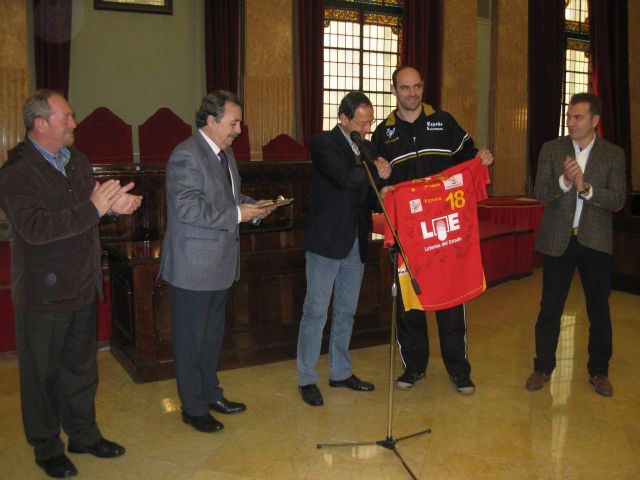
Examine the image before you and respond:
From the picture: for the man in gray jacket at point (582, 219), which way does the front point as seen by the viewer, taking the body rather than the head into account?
toward the camera

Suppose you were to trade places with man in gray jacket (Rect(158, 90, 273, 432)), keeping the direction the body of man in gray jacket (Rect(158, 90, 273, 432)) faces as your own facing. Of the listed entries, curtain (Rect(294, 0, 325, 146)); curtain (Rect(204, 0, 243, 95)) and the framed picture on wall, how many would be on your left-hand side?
3

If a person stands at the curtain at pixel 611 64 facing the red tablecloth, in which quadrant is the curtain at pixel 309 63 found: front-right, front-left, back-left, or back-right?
front-right

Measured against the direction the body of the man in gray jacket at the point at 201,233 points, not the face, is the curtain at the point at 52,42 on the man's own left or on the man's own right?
on the man's own left

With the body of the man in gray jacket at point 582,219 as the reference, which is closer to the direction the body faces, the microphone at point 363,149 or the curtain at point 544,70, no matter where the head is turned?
the microphone

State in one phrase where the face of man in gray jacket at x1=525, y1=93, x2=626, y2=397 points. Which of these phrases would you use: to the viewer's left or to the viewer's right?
to the viewer's left

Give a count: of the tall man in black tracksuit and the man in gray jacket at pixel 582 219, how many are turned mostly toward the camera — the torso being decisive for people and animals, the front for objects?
2

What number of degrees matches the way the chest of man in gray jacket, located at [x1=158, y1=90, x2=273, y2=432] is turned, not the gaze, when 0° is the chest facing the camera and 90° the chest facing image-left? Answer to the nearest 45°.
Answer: approximately 270°

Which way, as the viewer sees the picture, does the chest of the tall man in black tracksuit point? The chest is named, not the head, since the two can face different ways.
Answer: toward the camera

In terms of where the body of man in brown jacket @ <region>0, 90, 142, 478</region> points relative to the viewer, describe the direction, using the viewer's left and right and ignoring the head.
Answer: facing the viewer and to the right of the viewer
